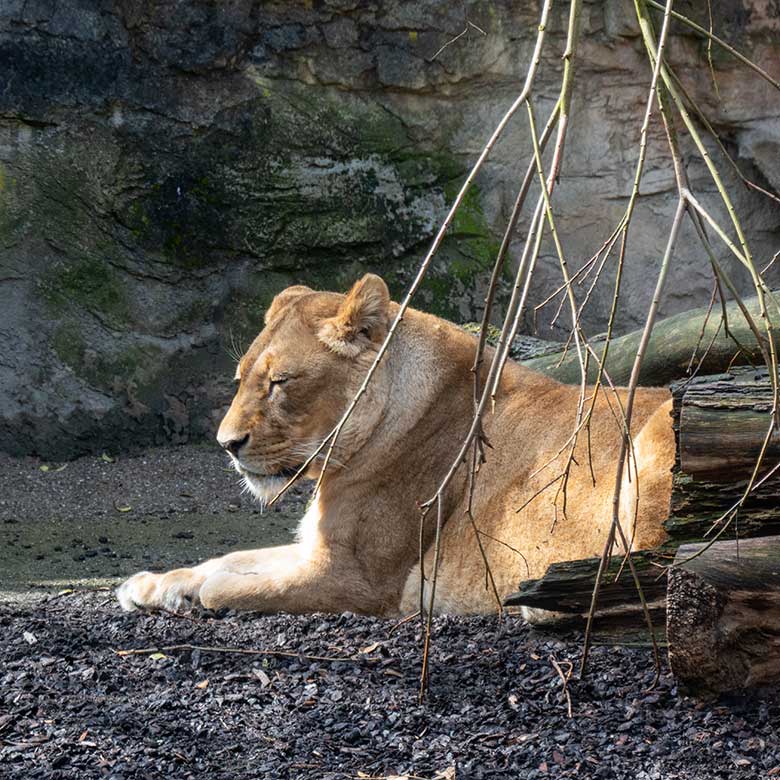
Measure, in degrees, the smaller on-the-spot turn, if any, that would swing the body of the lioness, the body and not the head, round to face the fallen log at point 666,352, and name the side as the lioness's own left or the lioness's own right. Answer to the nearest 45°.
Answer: approximately 135° to the lioness's own right

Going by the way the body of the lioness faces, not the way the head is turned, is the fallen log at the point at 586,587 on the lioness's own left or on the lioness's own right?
on the lioness's own left

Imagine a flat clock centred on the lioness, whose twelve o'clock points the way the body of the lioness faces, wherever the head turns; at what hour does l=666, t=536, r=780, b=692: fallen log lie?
The fallen log is roughly at 8 o'clock from the lioness.

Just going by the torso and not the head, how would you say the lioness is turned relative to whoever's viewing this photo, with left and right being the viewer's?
facing to the left of the viewer

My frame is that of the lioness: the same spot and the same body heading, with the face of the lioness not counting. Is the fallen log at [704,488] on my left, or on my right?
on my left
